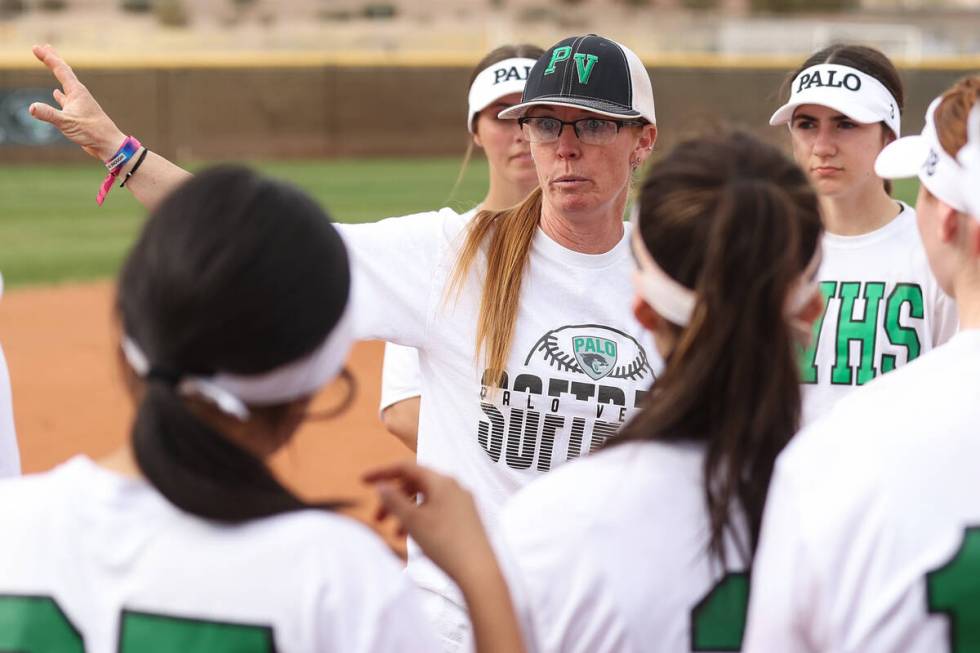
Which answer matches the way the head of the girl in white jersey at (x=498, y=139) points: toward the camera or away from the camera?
toward the camera

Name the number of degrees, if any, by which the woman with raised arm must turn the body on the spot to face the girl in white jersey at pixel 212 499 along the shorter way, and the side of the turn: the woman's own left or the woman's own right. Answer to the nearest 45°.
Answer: approximately 45° to the woman's own right

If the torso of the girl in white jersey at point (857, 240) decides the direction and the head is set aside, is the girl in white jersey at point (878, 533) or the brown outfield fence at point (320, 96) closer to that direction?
the girl in white jersey

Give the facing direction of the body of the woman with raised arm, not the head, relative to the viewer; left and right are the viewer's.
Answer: facing the viewer

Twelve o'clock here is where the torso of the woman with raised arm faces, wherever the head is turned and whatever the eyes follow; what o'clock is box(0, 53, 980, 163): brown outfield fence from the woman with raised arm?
The brown outfield fence is roughly at 6 o'clock from the woman with raised arm.

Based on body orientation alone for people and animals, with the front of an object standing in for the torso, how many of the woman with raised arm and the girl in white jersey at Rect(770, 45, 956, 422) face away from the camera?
0

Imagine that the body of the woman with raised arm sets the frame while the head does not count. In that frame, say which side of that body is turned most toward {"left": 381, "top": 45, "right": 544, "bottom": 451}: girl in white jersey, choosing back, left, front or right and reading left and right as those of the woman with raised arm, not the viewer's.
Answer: back

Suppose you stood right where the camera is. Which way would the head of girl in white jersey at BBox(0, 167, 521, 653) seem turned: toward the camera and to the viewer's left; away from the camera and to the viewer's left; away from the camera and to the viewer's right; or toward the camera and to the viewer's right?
away from the camera and to the viewer's right

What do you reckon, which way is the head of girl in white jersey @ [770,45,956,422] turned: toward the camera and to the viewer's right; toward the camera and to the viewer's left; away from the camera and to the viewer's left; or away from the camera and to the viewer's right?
toward the camera and to the viewer's left

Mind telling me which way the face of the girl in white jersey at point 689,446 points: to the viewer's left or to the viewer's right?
to the viewer's left

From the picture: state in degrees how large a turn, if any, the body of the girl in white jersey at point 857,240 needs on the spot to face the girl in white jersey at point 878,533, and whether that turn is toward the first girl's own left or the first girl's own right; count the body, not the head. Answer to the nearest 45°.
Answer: approximately 45° to the first girl's own left

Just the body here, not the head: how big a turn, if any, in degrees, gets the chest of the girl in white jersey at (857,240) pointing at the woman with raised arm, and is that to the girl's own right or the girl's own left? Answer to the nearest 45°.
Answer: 0° — they already face them

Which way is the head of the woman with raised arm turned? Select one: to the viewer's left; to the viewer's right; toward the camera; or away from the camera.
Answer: toward the camera

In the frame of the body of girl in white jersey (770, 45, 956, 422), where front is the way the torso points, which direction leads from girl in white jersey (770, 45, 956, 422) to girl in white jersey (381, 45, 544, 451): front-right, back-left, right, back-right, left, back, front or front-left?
front-right

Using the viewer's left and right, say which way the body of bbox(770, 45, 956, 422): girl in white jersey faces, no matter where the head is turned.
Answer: facing the viewer and to the left of the viewer

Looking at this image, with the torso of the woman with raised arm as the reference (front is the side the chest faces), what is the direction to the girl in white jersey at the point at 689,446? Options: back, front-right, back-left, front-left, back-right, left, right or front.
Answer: front

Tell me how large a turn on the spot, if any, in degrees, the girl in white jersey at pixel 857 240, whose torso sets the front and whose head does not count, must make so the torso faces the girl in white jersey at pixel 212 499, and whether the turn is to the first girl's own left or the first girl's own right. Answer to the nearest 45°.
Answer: approximately 45° to the first girl's own left
